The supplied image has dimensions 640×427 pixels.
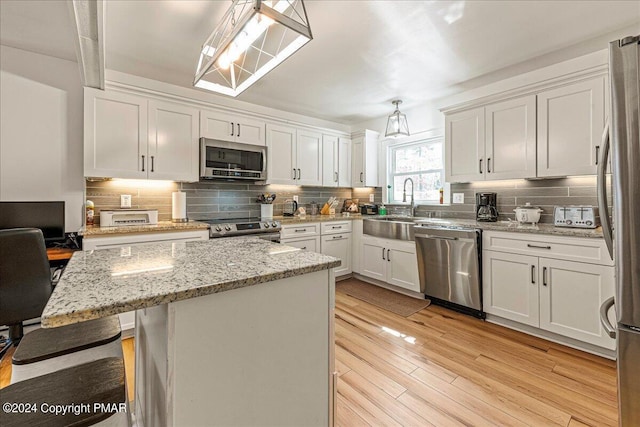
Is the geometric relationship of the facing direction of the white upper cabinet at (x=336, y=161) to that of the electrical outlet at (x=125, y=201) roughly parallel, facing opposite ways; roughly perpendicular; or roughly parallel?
roughly parallel

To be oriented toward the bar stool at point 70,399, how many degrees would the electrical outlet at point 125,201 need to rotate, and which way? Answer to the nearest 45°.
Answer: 0° — it already faces it

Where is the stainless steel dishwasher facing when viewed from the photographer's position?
facing the viewer and to the left of the viewer

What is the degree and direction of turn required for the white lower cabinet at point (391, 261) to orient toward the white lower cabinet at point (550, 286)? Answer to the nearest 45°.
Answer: approximately 90° to its left

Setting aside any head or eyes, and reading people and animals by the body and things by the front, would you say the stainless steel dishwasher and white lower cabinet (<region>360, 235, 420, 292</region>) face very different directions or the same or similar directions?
same or similar directions

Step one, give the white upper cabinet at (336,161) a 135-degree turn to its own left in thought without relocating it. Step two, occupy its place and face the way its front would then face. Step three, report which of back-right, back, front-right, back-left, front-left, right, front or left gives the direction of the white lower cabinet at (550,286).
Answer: back-right

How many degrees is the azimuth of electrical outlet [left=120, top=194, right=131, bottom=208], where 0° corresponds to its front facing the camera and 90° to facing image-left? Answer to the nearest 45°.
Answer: approximately 0°

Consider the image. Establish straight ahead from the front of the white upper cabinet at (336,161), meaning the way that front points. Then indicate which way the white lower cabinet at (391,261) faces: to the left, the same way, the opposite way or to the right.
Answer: to the right

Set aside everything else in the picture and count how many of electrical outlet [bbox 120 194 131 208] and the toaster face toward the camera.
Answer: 2

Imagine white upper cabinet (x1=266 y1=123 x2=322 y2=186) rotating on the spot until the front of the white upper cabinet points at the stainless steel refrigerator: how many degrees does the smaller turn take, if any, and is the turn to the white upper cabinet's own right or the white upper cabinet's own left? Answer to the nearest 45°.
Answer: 0° — it already faces it
